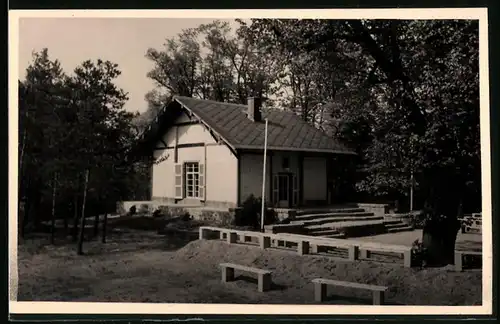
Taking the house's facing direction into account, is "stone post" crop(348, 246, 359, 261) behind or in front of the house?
in front

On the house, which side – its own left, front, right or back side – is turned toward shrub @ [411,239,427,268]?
front

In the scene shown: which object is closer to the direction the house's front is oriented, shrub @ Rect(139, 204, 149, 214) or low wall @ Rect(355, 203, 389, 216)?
the low wall

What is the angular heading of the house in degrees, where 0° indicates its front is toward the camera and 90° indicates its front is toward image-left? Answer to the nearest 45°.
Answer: approximately 315°
